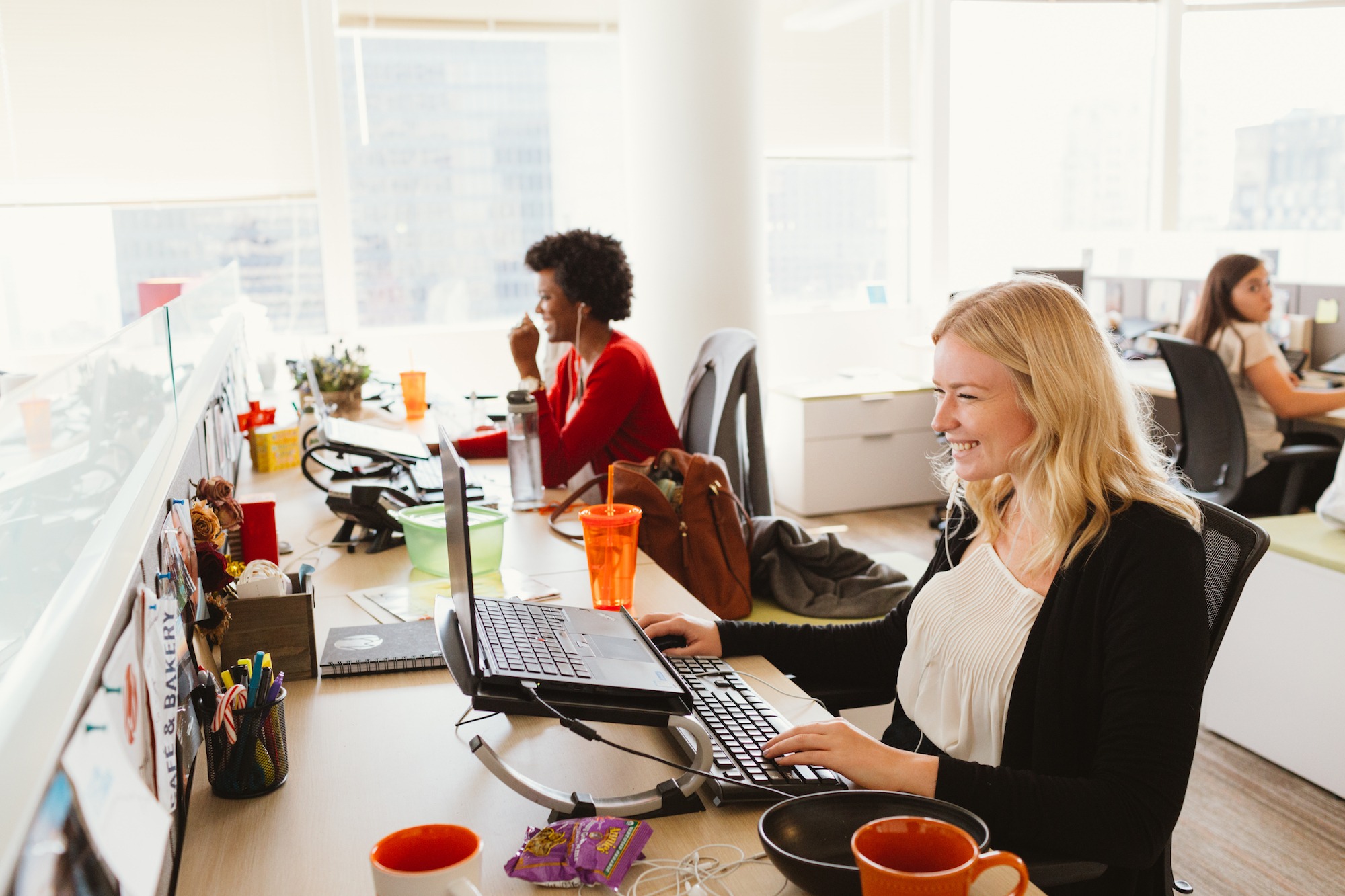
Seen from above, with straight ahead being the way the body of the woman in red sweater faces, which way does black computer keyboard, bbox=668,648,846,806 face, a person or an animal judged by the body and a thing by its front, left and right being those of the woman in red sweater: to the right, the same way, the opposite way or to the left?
the opposite way

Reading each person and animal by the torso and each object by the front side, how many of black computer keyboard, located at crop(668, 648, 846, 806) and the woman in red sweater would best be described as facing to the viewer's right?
1

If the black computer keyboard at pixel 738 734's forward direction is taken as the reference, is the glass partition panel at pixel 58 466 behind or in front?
behind

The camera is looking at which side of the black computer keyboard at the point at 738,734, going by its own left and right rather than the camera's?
right

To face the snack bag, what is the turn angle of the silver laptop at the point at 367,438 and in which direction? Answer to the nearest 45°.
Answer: approximately 90° to its right

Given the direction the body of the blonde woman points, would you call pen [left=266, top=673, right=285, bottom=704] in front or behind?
in front

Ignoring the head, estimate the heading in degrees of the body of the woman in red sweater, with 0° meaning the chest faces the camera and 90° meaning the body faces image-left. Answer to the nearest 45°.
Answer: approximately 90°

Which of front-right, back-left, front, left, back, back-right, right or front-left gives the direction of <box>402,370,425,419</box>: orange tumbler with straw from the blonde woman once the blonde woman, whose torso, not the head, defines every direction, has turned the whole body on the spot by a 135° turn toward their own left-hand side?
back-left

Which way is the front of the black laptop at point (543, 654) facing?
to the viewer's right

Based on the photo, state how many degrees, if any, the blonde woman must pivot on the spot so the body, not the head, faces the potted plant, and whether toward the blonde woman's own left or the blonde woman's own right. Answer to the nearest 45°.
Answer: approximately 90° to the blonde woman's own right

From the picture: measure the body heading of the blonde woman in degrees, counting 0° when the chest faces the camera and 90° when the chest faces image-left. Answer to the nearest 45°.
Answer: approximately 45°

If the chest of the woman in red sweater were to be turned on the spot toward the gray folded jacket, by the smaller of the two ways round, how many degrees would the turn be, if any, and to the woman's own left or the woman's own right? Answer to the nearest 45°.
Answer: approximately 135° to the woman's own left

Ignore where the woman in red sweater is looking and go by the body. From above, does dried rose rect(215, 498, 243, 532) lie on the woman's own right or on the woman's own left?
on the woman's own left

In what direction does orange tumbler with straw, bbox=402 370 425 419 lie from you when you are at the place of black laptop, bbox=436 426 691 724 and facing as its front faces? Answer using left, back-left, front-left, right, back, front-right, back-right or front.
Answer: left

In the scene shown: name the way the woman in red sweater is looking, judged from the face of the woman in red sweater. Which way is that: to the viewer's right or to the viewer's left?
to the viewer's left

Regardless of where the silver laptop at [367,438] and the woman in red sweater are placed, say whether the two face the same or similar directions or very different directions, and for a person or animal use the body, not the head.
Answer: very different directions

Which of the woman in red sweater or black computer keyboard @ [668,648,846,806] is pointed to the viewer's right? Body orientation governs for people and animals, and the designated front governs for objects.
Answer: the black computer keyboard

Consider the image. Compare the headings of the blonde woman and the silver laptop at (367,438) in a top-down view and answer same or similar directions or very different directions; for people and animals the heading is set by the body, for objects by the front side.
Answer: very different directions

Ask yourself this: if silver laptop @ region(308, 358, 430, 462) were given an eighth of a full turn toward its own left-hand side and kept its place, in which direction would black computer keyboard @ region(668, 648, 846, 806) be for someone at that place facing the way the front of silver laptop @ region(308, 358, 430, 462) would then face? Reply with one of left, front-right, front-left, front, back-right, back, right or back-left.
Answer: back-right
